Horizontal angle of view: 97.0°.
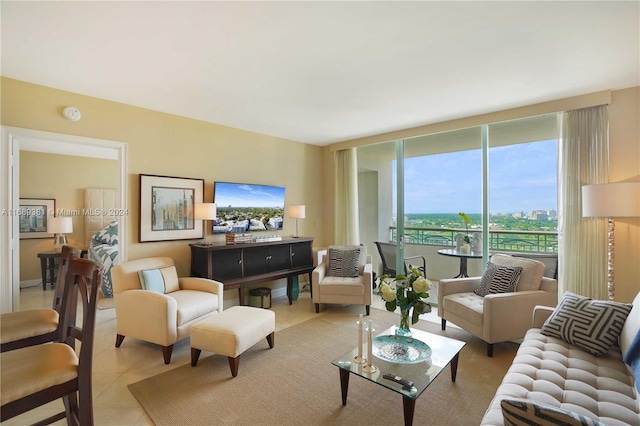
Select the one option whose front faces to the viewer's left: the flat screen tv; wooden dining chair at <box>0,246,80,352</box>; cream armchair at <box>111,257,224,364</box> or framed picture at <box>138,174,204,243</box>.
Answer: the wooden dining chair

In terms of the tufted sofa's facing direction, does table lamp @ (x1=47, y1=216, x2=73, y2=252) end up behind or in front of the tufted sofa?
in front

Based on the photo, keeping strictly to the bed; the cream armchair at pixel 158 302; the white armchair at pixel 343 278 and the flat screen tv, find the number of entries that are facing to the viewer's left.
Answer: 0

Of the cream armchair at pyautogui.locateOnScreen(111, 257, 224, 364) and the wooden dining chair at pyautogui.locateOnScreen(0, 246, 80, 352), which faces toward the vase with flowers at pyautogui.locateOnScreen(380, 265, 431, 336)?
the cream armchair

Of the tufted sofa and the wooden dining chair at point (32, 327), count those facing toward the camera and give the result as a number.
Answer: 0

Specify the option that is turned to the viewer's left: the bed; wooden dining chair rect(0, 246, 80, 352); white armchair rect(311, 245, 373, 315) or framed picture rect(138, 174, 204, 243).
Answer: the wooden dining chair

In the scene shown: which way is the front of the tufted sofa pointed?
to the viewer's left

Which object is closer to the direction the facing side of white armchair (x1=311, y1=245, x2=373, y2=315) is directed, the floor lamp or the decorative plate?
the decorative plate

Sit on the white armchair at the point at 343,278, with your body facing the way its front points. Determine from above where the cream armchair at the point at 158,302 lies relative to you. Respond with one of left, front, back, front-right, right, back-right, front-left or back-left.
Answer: front-right

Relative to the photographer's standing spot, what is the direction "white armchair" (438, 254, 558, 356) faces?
facing the viewer and to the left of the viewer

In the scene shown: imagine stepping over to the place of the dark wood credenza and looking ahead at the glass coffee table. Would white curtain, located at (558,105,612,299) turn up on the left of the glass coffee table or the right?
left

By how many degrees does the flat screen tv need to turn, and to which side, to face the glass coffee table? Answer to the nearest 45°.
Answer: approximately 45° to its right

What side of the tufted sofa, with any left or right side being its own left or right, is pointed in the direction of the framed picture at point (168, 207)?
front

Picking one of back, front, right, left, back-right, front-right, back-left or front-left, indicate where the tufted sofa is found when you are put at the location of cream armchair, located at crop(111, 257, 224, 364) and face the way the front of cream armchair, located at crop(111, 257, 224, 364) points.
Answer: front

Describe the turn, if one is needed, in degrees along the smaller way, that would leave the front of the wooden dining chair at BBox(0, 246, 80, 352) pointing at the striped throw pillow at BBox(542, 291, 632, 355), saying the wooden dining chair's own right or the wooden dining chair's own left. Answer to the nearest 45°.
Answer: approximately 135° to the wooden dining chair's own left

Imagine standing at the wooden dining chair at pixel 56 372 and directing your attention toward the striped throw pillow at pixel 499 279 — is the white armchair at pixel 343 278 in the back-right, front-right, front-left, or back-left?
front-left

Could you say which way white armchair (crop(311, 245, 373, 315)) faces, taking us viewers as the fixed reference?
facing the viewer

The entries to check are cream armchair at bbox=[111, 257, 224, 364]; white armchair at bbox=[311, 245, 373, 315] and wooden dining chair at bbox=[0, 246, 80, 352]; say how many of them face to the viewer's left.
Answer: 1
